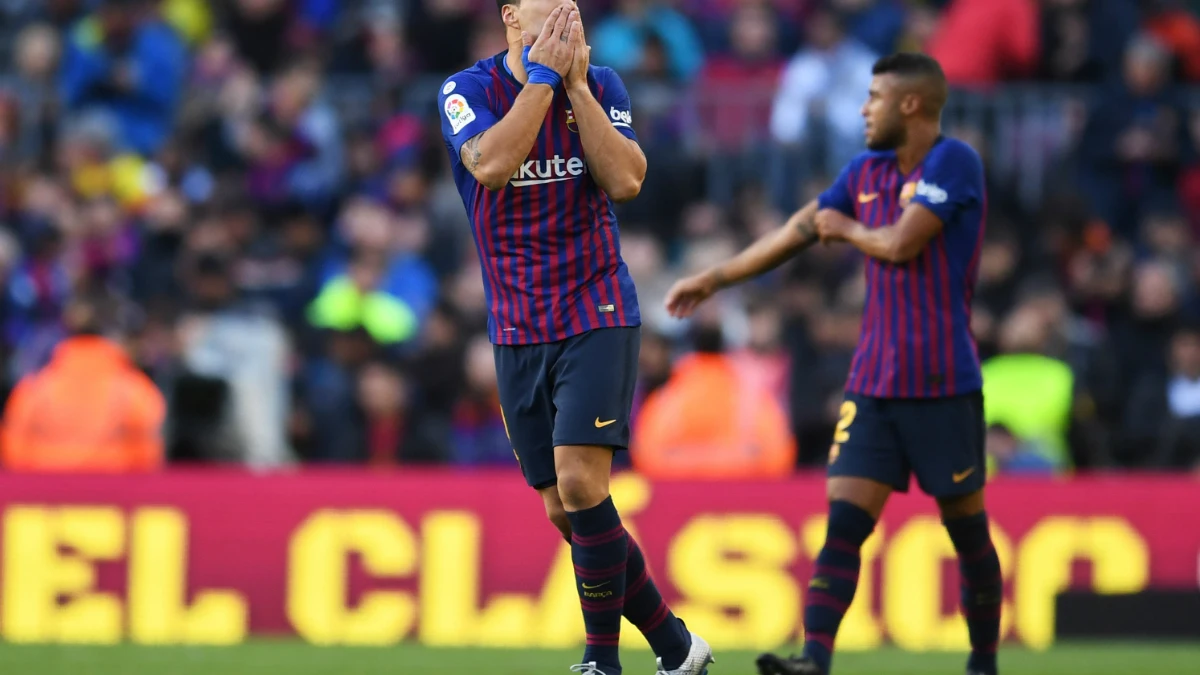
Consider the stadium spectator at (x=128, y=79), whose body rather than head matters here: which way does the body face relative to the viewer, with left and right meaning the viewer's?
facing the viewer

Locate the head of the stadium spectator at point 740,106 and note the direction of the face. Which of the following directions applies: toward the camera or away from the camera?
toward the camera

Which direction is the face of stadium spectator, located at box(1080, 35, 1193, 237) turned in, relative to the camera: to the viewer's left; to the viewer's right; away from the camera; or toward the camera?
toward the camera

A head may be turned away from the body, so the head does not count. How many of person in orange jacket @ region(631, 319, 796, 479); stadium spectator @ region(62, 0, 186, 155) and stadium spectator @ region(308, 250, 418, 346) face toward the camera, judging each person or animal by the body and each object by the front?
2

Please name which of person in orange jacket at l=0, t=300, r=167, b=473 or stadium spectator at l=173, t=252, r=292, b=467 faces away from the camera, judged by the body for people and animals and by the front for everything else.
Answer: the person in orange jacket

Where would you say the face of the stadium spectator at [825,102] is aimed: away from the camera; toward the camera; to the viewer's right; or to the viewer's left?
toward the camera

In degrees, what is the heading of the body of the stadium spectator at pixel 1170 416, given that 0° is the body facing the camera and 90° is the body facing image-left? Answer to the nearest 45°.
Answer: approximately 0°

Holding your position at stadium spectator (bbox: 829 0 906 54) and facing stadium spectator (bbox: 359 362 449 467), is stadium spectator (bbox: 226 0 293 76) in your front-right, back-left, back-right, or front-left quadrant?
front-right

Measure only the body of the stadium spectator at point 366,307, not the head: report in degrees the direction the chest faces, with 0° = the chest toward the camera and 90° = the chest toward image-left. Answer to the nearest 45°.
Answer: approximately 0°

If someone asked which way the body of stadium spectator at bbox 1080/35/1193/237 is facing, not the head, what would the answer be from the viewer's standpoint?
toward the camera

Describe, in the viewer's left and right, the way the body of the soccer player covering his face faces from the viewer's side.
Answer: facing the viewer and to the right of the viewer

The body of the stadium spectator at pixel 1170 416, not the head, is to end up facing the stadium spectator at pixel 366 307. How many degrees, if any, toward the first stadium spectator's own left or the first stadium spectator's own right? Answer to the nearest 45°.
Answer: approximately 90° to the first stadium spectator's own right

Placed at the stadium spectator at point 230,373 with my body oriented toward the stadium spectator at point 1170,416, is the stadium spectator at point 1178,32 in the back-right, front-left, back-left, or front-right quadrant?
front-left

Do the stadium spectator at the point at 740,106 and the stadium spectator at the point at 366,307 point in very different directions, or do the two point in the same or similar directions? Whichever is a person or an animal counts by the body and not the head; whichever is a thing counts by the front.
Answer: same or similar directions

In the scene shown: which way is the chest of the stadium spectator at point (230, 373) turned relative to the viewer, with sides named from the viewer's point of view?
facing the viewer and to the left of the viewer

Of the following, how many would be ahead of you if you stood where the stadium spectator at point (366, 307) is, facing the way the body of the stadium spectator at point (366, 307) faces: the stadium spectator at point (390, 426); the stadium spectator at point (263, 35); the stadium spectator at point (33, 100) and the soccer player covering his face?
2
